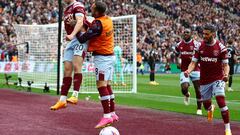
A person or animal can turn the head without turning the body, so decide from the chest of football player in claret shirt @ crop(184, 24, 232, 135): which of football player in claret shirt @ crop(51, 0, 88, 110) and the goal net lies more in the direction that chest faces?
the football player in claret shirt

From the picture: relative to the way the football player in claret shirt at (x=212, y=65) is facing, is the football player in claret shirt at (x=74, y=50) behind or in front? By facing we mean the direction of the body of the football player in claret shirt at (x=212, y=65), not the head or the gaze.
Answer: in front

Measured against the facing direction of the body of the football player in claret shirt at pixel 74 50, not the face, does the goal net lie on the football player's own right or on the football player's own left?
on the football player's own right

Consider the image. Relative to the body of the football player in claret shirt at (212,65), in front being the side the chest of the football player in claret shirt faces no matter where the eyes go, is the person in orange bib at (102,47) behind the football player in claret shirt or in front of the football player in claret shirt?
in front

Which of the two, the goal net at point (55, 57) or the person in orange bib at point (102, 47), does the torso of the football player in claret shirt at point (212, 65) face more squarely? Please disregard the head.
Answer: the person in orange bib

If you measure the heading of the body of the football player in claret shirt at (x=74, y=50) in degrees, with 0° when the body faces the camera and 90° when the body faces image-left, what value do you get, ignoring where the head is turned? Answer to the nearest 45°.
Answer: approximately 45°

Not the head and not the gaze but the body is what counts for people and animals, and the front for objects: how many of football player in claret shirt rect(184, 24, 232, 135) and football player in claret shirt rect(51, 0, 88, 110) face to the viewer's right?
0

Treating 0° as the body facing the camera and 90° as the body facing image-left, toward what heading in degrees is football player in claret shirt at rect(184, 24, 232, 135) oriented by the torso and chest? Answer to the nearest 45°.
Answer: approximately 45°

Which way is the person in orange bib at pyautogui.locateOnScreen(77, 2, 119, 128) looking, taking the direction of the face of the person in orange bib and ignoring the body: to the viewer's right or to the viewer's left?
to the viewer's left
